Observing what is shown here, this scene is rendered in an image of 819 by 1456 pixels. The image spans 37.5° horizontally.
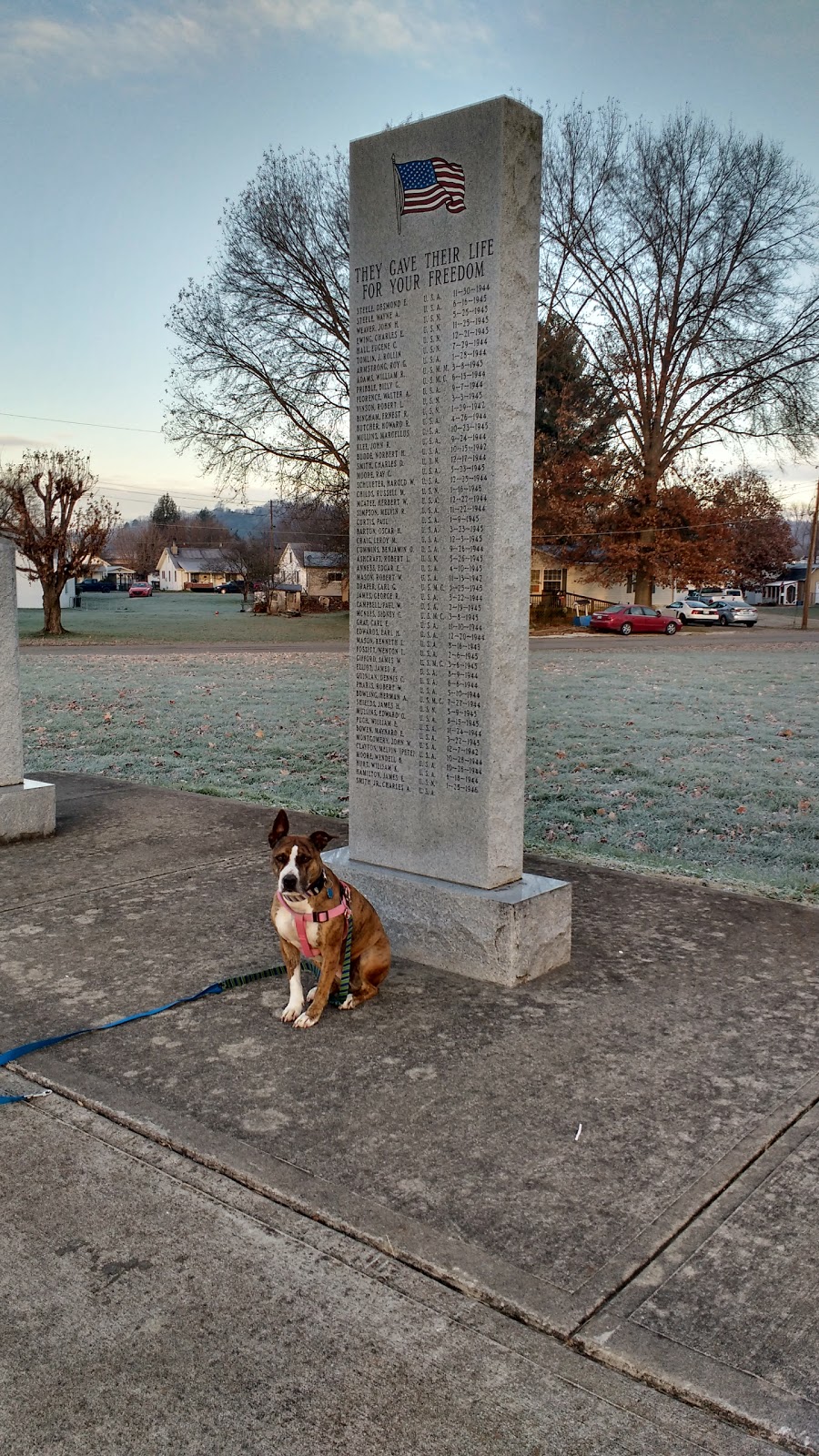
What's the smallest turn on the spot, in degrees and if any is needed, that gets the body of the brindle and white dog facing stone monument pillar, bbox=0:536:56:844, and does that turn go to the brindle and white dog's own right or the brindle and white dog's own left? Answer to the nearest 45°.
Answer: approximately 90° to the brindle and white dog's own right

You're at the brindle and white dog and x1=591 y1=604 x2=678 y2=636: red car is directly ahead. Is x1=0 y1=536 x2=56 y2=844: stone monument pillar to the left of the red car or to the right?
left

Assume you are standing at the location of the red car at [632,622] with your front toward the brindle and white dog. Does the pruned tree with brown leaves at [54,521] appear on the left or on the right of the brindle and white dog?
right

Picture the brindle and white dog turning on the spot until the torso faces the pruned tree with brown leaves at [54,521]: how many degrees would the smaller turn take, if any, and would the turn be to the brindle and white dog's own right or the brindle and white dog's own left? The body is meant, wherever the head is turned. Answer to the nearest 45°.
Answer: approximately 135° to the brindle and white dog's own right

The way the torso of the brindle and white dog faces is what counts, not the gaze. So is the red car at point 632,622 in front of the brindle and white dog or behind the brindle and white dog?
behind

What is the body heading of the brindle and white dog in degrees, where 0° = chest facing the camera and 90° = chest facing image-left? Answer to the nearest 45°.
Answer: approximately 45°

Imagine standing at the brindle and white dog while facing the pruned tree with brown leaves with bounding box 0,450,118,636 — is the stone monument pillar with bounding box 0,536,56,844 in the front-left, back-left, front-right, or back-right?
front-left
